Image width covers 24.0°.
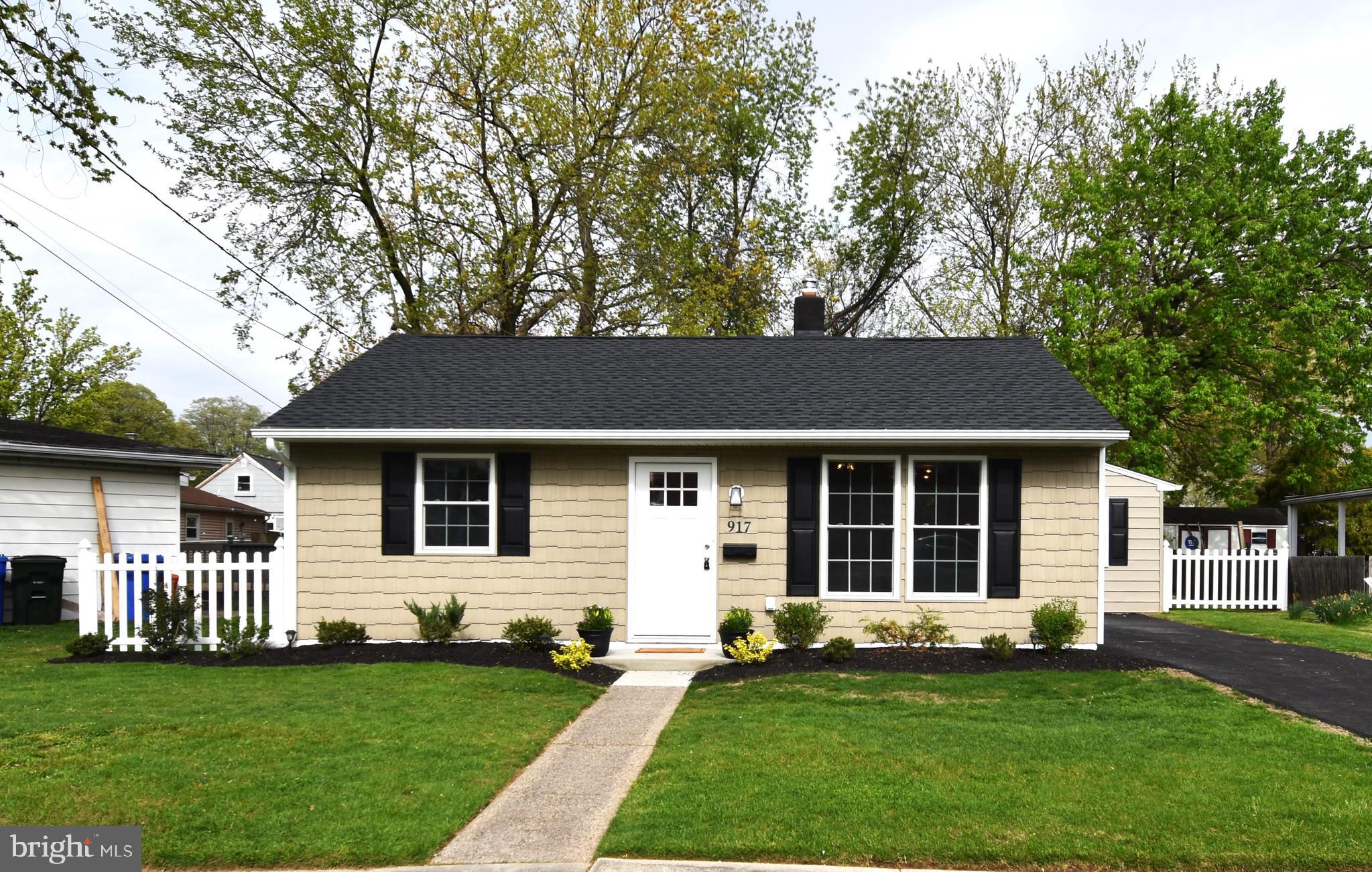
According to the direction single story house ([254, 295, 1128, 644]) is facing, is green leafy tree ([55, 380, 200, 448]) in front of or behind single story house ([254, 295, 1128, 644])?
behind

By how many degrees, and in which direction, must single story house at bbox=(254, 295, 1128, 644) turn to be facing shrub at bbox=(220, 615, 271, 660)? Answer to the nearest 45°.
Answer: approximately 90° to its right

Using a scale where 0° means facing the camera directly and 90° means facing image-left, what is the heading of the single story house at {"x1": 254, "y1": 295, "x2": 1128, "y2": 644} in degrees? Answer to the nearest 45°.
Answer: approximately 0°

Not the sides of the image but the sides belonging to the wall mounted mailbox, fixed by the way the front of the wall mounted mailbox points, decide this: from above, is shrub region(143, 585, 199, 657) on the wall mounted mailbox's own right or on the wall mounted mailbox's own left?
on the wall mounted mailbox's own right

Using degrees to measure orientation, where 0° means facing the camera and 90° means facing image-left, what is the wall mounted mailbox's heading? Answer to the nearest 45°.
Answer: approximately 0°

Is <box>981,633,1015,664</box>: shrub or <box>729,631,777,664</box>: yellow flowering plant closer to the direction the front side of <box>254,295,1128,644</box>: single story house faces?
the yellow flowering plant
